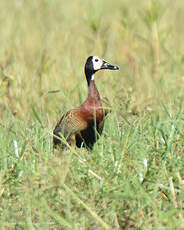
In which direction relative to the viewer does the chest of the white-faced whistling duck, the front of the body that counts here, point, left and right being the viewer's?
facing the viewer and to the right of the viewer
